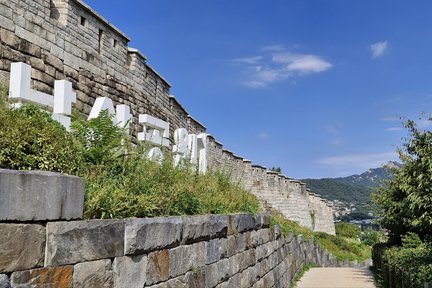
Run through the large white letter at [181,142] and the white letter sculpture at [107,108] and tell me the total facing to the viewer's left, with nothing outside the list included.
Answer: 0

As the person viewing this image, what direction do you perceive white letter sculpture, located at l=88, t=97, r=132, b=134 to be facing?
facing the viewer and to the right of the viewer

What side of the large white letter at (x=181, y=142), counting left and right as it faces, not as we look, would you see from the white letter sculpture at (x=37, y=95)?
right

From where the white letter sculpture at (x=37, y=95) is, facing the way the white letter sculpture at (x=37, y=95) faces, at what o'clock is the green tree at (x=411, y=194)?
The green tree is roughly at 10 o'clock from the white letter sculpture.

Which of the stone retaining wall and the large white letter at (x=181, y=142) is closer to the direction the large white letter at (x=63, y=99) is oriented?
the stone retaining wall

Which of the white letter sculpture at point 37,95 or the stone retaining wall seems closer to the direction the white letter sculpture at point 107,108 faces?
the stone retaining wall

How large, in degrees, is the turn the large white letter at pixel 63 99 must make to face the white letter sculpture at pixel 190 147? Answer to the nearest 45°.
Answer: approximately 90° to its left

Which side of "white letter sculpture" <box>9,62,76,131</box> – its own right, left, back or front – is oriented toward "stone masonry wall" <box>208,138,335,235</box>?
left

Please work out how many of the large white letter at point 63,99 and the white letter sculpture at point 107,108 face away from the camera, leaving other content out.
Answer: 0

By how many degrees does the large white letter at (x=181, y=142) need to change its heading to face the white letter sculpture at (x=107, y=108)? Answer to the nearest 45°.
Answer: approximately 90° to its right

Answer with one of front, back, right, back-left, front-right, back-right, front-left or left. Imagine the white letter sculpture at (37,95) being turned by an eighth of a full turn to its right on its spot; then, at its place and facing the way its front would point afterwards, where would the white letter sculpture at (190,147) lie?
back-left

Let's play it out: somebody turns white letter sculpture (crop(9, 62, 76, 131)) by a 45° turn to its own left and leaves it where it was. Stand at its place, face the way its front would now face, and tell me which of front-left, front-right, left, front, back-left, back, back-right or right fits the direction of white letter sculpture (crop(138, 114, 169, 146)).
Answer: front-left
